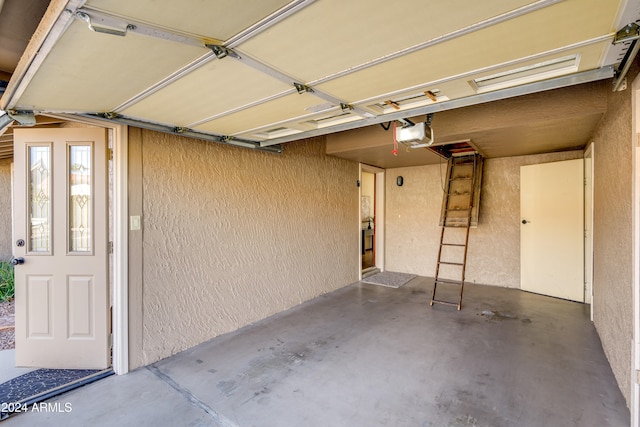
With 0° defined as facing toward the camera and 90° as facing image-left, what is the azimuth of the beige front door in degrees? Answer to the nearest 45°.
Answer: approximately 0°

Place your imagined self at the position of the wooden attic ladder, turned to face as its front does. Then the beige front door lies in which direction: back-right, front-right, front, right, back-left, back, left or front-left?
front-right

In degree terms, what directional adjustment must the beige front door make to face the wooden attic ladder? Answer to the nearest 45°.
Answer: approximately 90° to its left

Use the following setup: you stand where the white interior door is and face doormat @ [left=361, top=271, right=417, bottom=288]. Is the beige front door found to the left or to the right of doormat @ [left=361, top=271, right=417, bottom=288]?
left

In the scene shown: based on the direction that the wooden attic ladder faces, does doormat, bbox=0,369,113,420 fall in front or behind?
in front

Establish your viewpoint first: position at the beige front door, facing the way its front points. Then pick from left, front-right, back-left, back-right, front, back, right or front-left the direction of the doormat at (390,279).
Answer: left

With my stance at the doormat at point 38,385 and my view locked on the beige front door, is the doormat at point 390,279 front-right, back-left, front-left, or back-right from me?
front-right

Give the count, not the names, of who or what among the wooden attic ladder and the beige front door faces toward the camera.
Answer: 2

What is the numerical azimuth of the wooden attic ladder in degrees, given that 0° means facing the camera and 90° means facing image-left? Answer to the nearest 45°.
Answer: approximately 0°

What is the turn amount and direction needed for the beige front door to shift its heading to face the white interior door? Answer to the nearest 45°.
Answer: approximately 90° to its left

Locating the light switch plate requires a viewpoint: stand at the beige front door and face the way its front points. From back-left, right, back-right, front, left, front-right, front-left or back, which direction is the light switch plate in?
front-left

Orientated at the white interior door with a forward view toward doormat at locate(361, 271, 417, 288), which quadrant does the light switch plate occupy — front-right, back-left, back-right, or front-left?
front-left

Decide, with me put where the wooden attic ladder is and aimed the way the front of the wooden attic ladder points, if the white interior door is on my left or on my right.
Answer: on my left

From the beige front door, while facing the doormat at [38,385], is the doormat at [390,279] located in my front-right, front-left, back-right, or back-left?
back-left

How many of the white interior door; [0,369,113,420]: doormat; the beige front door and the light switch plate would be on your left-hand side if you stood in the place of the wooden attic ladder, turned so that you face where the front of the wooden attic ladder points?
1
